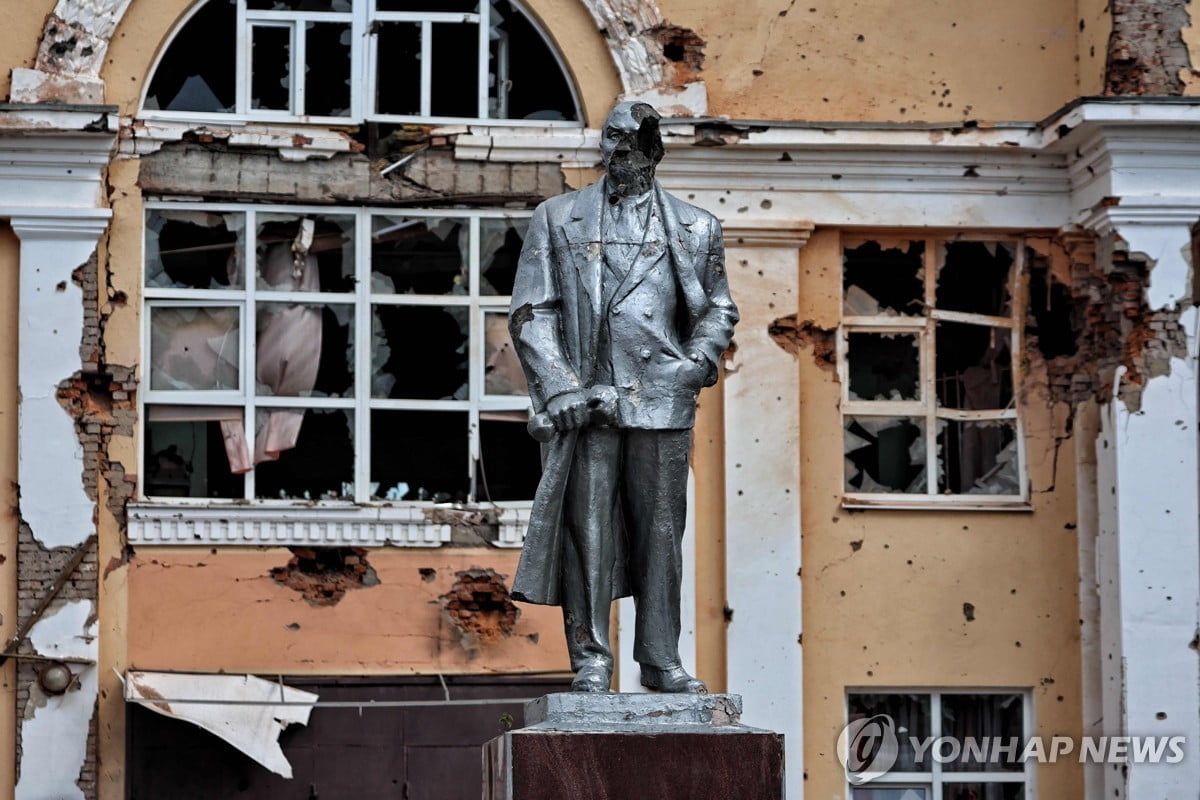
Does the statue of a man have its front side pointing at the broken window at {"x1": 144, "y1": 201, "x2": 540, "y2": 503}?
no

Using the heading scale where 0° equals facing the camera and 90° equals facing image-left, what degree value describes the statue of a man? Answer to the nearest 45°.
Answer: approximately 0°

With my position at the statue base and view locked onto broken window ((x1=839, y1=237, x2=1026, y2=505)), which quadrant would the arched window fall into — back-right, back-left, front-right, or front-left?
front-left

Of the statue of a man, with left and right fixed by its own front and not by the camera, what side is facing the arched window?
back

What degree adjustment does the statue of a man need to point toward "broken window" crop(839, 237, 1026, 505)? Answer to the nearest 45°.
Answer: approximately 180°

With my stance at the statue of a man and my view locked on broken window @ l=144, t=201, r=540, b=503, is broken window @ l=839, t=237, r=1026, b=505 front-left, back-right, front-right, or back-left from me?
front-right

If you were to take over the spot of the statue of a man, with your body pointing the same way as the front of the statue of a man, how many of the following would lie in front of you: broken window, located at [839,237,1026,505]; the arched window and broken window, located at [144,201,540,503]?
0
